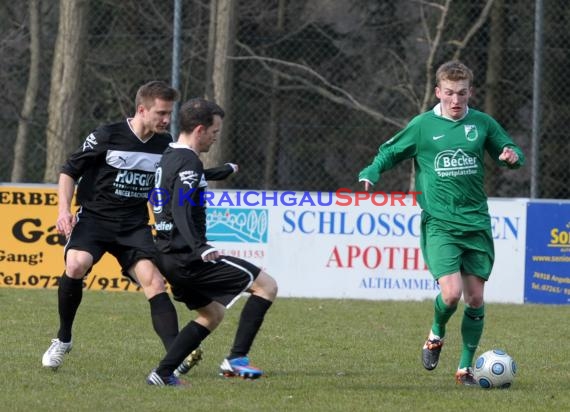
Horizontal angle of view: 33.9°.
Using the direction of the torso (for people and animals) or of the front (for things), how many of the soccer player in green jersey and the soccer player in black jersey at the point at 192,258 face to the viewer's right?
1

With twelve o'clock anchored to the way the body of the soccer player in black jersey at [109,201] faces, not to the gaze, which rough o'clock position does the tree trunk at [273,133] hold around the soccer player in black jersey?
The tree trunk is roughly at 8 o'clock from the soccer player in black jersey.

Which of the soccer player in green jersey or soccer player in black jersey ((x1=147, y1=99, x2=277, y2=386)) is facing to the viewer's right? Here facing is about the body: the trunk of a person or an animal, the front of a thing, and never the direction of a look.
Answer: the soccer player in black jersey

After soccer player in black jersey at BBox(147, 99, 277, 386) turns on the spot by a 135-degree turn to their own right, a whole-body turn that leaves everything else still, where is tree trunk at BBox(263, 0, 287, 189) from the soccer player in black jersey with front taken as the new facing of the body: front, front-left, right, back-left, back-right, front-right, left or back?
back-right

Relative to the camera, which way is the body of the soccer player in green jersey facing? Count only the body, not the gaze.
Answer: toward the camera

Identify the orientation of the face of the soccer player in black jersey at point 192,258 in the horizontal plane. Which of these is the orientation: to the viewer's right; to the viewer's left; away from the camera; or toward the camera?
to the viewer's right

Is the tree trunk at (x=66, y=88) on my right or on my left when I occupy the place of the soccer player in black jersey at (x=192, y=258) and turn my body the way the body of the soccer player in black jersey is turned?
on my left

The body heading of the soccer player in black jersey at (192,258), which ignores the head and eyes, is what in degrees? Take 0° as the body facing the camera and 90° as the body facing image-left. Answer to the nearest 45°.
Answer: approximately 270°

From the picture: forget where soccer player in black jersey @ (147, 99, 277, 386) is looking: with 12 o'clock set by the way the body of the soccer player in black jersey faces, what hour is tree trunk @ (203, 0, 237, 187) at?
The tree trunk is roughly at 9 o'clock from the soccer player in black jersey.

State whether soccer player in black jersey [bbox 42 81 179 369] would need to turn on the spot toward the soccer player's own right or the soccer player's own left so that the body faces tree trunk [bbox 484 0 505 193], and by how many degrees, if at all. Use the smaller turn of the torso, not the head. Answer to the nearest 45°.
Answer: approximately 90° to the soccer player's own left

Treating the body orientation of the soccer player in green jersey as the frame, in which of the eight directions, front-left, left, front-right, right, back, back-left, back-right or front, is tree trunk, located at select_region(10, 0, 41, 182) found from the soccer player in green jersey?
back-right

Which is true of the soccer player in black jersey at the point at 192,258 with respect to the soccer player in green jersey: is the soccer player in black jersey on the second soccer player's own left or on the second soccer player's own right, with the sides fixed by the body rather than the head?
on the second soccer player's own right

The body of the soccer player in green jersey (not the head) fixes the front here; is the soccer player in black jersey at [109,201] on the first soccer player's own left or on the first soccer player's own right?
on the first soccer player's own right
